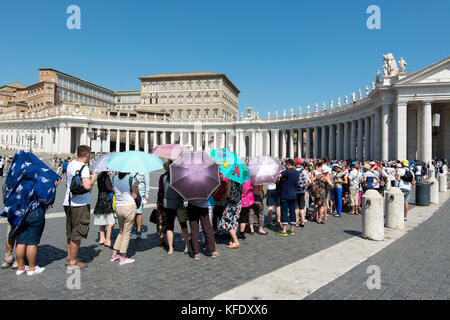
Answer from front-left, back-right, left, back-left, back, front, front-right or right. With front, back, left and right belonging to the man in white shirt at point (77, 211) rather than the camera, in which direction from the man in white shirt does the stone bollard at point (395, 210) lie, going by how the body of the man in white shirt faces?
front-right

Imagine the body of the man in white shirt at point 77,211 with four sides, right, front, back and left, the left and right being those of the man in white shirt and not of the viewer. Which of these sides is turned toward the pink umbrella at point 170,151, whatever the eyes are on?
front

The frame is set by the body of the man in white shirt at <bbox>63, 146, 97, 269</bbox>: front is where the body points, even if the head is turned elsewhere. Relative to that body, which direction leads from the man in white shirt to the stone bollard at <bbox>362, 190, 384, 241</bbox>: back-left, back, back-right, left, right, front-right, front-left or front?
front-right

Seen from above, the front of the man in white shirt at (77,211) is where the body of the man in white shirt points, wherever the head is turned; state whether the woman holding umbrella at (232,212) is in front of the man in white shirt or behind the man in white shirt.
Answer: in front

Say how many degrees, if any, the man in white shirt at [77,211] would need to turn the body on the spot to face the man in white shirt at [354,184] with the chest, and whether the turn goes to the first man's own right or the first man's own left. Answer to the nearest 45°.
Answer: approximately 45° to the first man's own right

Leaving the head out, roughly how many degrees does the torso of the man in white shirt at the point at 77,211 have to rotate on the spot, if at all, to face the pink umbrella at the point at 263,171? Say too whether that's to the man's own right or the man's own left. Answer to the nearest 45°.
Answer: approximately 45° to the man's own right

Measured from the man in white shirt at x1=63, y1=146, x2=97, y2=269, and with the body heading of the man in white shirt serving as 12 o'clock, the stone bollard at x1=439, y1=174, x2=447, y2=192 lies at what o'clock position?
The stone bollard is roughly at 1 o'clock from the man in white shirt.

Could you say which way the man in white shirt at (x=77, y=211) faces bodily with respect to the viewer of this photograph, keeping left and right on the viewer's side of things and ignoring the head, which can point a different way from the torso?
facing away from the viewer and to the right of the viewer
